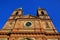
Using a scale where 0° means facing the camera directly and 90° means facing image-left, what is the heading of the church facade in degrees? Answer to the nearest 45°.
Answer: approximately 0°
